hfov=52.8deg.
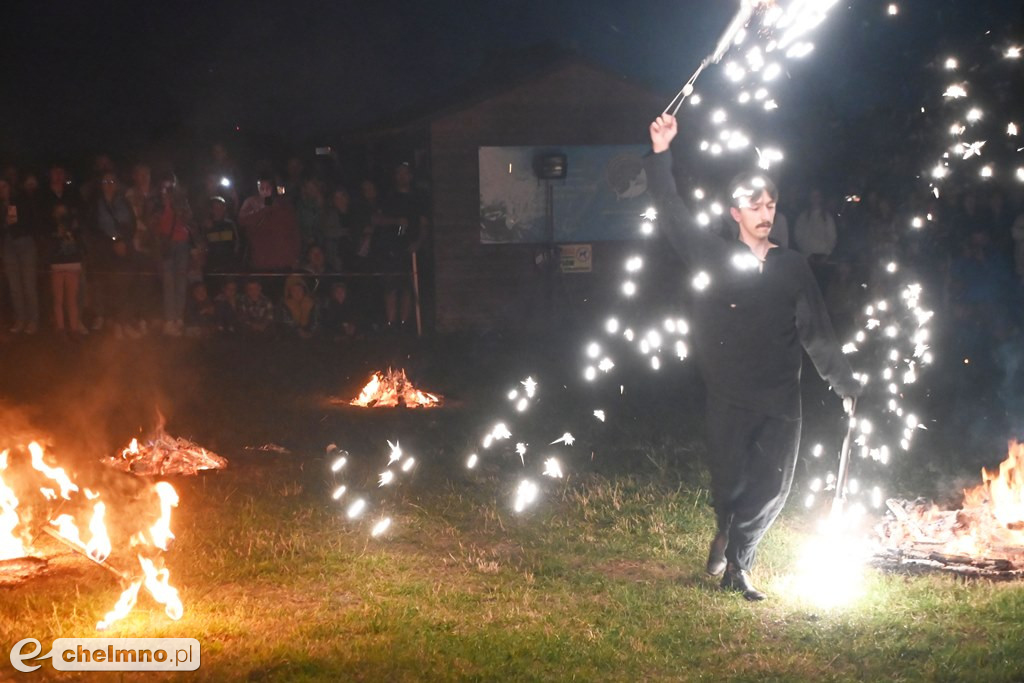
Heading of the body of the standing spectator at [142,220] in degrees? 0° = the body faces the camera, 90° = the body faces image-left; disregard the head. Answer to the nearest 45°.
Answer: approximately 0°

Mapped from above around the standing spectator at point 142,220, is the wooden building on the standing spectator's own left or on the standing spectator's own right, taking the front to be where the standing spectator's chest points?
on the standing spectator's own left

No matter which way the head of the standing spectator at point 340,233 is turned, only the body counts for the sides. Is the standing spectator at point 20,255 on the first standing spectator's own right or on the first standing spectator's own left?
on the first standing spectator's own right

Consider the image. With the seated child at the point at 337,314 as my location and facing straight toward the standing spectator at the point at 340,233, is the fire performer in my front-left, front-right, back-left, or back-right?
back-right

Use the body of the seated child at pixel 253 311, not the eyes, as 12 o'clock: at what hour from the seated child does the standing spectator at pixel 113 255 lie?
The standing spectator is roughly at 3 o'clock from the seated child.

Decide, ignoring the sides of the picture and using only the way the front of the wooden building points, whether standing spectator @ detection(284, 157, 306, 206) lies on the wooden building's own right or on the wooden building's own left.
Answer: on the wooden building's own right
